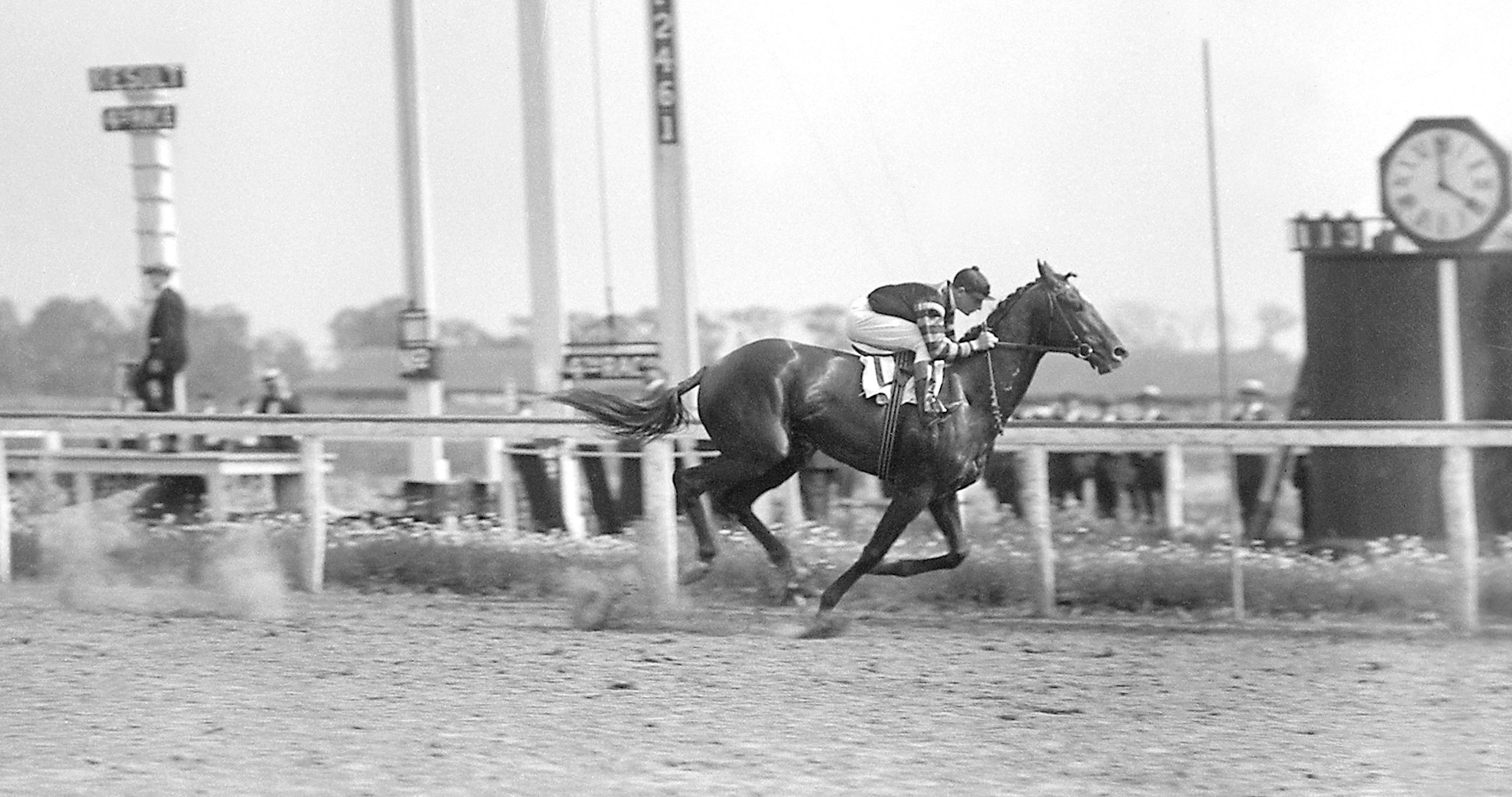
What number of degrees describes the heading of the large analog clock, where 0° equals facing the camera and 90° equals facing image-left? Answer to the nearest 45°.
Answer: approximately 0°

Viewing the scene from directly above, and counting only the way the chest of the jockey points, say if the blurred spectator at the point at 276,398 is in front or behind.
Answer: behind

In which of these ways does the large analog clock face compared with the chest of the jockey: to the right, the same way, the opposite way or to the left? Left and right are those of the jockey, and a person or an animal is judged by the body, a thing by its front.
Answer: to the right

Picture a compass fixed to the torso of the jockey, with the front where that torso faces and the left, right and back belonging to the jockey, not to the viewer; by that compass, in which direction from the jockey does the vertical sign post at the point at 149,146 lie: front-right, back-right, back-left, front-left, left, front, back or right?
back-left

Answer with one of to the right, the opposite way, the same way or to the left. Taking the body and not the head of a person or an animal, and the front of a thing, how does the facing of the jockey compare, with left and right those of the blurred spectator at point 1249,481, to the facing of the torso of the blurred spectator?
to the left

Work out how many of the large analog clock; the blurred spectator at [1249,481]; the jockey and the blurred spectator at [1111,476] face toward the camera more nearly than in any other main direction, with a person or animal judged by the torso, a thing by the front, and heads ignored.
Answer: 3

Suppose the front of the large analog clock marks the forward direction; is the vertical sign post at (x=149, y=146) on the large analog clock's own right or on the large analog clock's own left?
on the large analog clock's own right

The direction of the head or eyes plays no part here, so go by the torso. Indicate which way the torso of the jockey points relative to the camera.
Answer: to the viewer's right

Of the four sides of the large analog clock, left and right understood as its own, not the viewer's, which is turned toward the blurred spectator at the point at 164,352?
right

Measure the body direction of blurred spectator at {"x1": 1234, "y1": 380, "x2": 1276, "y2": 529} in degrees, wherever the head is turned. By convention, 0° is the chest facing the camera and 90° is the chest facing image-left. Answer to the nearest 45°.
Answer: approximately 0°
